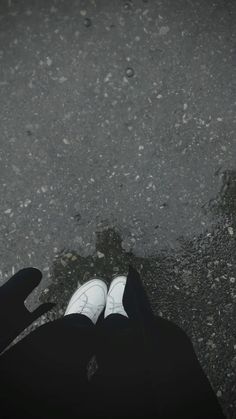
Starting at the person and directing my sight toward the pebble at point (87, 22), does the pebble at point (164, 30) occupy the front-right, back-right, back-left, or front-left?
front-right

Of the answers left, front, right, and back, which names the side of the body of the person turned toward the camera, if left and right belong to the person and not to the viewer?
back
